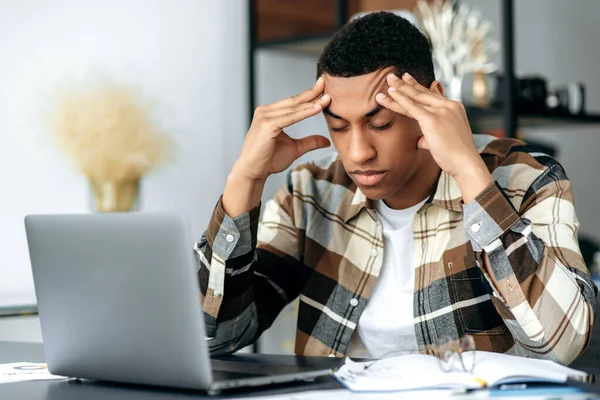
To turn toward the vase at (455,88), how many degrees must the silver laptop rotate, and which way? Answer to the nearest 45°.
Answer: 0° — it already faces it

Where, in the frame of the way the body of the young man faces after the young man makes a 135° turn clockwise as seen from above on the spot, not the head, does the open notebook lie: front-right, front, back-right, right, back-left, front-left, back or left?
back

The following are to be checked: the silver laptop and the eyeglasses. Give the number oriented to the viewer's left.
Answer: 0

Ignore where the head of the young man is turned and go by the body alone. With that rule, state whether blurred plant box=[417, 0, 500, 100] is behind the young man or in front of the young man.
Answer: behind

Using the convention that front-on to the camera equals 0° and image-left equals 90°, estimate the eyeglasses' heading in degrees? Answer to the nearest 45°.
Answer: approximately 315°

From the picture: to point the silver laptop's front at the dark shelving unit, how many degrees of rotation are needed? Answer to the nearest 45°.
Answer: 0° — it already faces it

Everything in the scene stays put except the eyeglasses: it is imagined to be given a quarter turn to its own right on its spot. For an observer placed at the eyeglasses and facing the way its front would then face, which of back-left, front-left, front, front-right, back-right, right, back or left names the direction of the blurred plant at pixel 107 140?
right

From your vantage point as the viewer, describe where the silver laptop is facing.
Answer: facing away from the viewer and to the right of the viewer

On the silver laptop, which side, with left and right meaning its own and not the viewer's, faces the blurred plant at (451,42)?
front

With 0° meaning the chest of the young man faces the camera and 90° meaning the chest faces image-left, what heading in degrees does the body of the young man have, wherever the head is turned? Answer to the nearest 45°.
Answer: approximately 45°

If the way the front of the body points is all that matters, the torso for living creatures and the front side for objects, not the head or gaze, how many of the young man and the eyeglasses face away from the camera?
0
